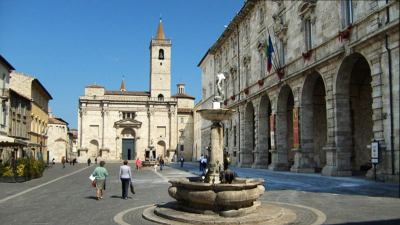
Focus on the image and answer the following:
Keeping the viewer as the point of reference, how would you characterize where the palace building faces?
facing the viewer and to the left of the viewer
